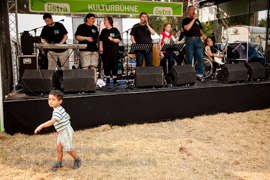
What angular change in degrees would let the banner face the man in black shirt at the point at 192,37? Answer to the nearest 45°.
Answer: approximately 45° to its left

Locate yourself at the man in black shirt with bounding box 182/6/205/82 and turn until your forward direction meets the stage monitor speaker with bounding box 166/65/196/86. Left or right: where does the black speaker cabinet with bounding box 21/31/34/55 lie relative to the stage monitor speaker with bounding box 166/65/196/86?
right

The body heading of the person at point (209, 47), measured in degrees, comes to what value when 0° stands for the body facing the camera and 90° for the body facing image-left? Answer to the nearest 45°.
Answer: approximately 315°

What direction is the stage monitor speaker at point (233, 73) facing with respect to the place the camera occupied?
facing away from the viewer and to the left of the viewer

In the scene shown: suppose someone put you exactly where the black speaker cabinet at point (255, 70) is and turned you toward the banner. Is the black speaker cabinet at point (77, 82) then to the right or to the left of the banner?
left

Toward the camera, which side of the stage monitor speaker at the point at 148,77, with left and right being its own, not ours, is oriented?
back

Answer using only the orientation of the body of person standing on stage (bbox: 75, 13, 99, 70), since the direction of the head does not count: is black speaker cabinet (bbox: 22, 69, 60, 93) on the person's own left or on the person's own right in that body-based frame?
on the person's own right

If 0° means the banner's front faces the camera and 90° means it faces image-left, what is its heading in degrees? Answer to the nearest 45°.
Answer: approximately 0°

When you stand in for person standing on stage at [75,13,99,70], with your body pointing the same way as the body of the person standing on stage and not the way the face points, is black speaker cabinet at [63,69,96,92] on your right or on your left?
on your right

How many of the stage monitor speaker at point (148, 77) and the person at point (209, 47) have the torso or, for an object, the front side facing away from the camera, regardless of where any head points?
1

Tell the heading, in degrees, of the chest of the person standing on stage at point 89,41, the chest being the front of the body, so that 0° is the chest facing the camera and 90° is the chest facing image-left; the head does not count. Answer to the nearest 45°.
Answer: approximately 315°

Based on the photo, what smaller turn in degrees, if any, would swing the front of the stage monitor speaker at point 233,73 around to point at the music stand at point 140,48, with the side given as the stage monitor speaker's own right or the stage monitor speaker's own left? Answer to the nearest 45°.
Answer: approximately 90° to the stage monitor speaker's own left
